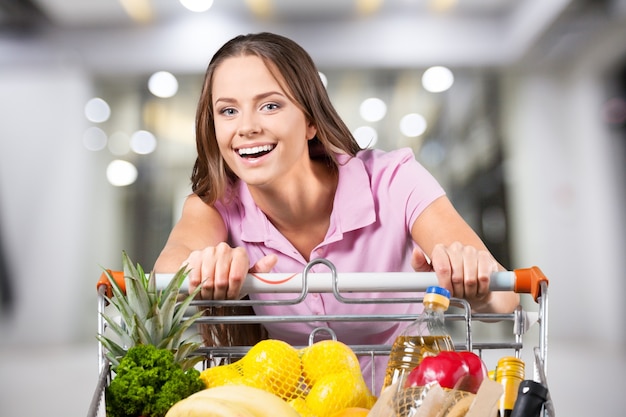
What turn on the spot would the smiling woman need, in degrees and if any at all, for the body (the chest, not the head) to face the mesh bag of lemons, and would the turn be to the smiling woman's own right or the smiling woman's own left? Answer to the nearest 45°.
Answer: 0° — they already face it

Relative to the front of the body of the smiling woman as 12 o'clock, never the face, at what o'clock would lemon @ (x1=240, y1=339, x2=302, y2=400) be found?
The lemon is roughly at 12 o'clock from the smiling woman.

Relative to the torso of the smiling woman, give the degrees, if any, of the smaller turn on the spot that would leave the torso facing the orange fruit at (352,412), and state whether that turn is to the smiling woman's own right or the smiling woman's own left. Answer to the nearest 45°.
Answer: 0° — they already face it

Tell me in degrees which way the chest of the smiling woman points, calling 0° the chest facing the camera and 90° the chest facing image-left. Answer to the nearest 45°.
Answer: approximately 0°

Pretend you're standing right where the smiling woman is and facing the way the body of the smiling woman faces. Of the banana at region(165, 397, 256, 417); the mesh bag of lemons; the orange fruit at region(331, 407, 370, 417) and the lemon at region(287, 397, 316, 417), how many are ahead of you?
4

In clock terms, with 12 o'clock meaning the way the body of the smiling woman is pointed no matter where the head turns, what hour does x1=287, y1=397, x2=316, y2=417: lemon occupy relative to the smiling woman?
The lemon is roughly at 12 o'clock from the smiling woman.

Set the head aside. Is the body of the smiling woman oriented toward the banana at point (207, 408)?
yes

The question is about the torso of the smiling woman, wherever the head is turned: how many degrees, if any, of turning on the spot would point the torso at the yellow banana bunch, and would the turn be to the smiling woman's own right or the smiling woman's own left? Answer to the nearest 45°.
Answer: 0° — they already face it

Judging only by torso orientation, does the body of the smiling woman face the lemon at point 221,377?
yes
